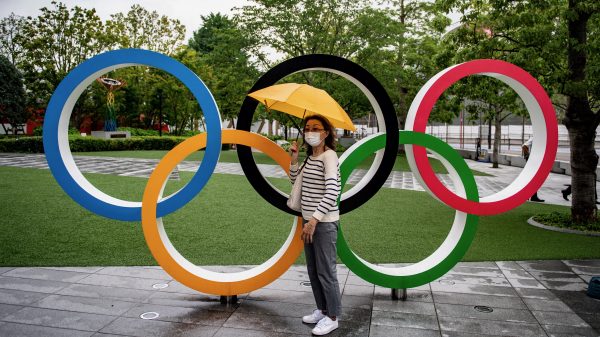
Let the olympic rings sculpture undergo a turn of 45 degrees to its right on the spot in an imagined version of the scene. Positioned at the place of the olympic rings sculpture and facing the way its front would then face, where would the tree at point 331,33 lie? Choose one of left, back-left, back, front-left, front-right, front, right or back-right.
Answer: back-right

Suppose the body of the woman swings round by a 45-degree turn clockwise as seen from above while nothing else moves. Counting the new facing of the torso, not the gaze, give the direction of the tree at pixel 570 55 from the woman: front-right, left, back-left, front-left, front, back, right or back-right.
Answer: back-right

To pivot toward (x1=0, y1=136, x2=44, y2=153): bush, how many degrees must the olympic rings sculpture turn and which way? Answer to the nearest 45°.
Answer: approximately 135° to its right

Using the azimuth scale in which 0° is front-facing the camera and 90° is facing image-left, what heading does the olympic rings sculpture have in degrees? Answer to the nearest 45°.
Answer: approximately 0°

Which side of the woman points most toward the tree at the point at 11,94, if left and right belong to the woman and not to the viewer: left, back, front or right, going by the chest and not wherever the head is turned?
right

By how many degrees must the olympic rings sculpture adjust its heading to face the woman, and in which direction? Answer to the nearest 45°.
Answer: approximately 45° to its left

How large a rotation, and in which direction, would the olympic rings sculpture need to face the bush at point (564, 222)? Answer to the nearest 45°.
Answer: approximately 135° to its left

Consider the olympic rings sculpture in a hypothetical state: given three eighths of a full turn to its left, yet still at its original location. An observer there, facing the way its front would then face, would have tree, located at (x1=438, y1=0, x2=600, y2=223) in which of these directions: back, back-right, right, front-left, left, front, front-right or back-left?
front
